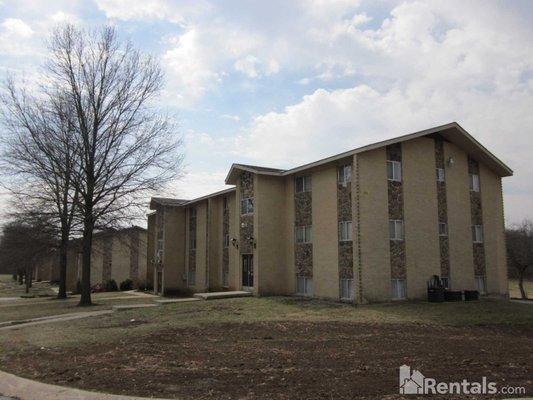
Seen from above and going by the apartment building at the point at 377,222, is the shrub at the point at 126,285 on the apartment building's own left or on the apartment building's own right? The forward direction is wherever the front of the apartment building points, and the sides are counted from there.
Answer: on the apartment building's own right

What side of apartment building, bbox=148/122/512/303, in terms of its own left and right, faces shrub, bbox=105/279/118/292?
right

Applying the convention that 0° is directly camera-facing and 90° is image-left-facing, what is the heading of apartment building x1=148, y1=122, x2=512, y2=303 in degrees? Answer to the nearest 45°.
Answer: approximately 45°
